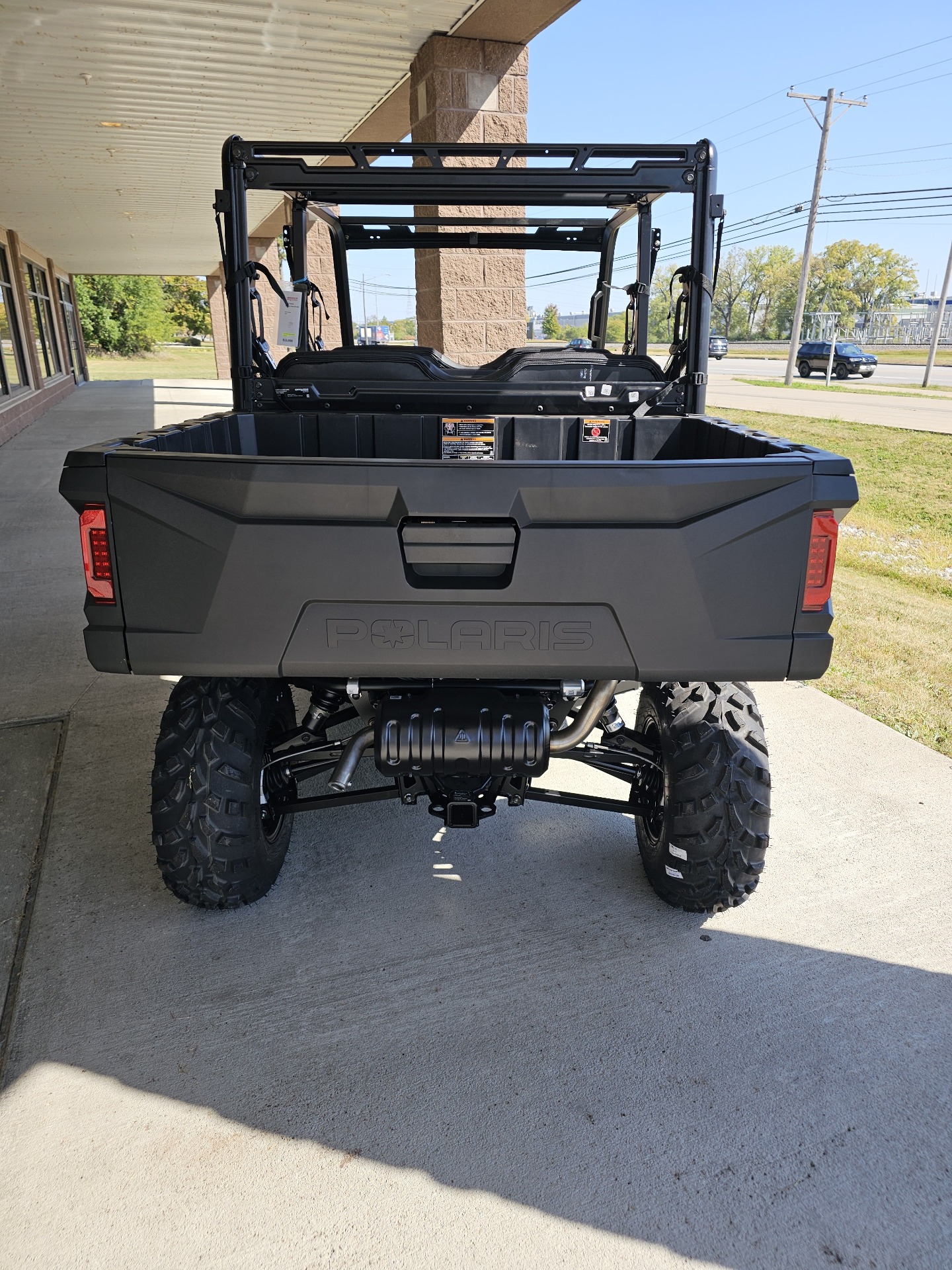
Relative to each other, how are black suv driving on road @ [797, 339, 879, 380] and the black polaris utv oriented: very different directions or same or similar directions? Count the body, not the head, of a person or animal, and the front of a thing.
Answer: very different directions

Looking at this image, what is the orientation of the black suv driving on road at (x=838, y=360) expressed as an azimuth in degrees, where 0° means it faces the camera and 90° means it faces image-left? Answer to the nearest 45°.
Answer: approximately 315°

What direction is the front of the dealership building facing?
to the viewer's right

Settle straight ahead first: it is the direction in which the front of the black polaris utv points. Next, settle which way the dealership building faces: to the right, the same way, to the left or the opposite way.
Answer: to the right

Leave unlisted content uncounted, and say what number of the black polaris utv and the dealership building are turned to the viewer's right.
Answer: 1

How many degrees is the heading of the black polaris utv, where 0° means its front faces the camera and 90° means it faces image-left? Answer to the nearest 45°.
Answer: approximately 180°

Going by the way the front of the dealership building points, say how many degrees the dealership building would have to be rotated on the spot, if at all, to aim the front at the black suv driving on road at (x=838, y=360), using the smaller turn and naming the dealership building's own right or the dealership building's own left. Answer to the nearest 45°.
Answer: approximately 45° to the dealership building's own left

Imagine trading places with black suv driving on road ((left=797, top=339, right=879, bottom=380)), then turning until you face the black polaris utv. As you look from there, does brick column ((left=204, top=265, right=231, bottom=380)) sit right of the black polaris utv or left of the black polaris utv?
right
